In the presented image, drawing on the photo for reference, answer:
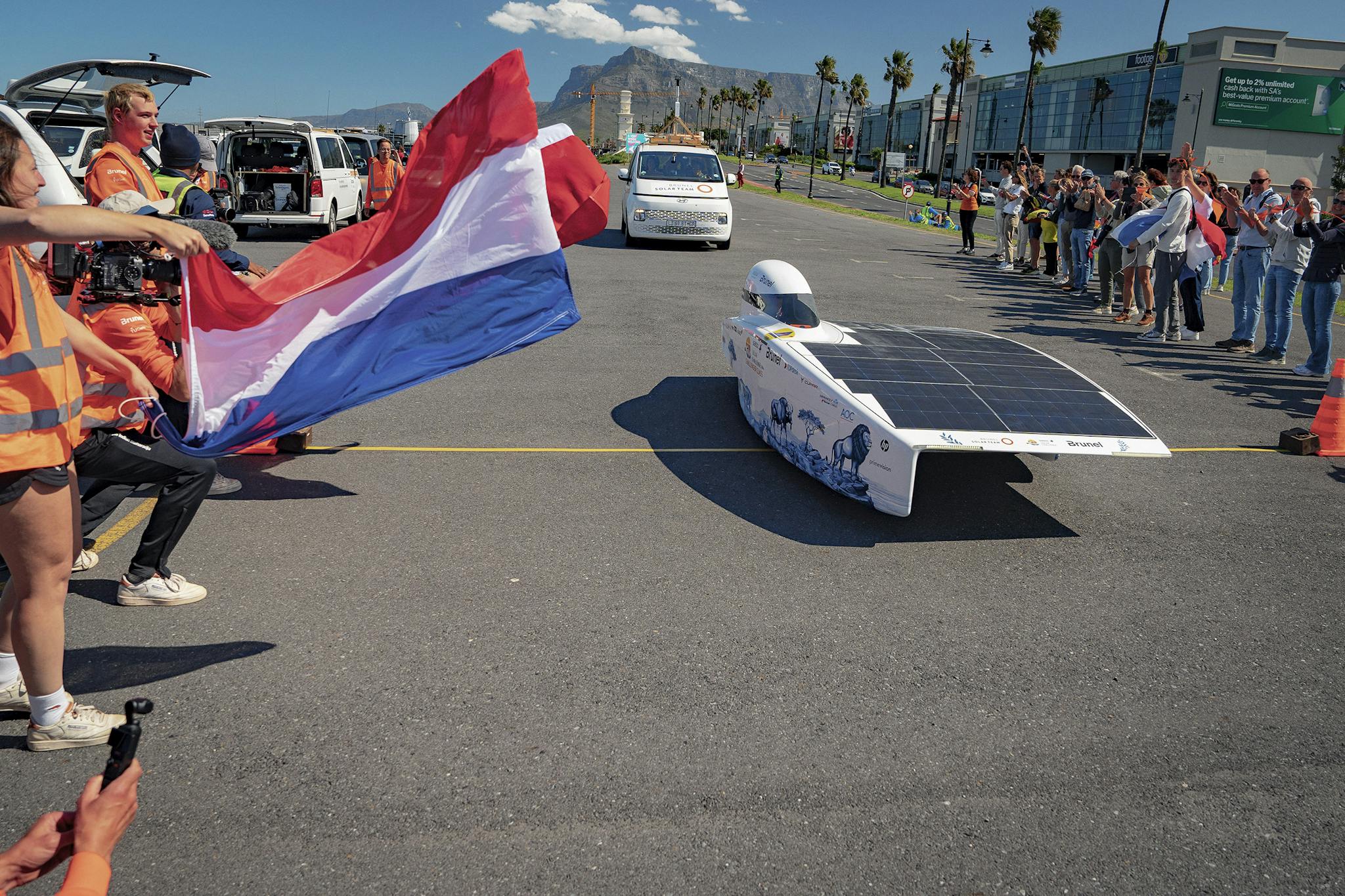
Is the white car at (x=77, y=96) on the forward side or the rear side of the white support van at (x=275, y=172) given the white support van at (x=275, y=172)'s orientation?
on the rear side

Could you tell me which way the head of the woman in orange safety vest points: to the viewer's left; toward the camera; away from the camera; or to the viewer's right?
to the viewer's right

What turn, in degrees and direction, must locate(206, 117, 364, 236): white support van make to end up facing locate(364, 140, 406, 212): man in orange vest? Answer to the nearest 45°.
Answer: approximately 45° to its right

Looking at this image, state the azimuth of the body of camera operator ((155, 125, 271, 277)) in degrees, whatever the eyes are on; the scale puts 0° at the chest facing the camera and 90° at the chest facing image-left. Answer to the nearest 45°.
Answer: approximately 225°

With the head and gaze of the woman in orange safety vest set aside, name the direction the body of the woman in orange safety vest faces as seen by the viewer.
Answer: to the viewer's right

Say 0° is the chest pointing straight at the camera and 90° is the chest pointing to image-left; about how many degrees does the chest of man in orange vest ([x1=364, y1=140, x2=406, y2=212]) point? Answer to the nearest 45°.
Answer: approximately 0°

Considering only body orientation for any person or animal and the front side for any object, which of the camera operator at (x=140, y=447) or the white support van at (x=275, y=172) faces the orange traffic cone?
the camera operator

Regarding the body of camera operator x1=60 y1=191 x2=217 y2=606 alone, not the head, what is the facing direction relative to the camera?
to the viewer's right
